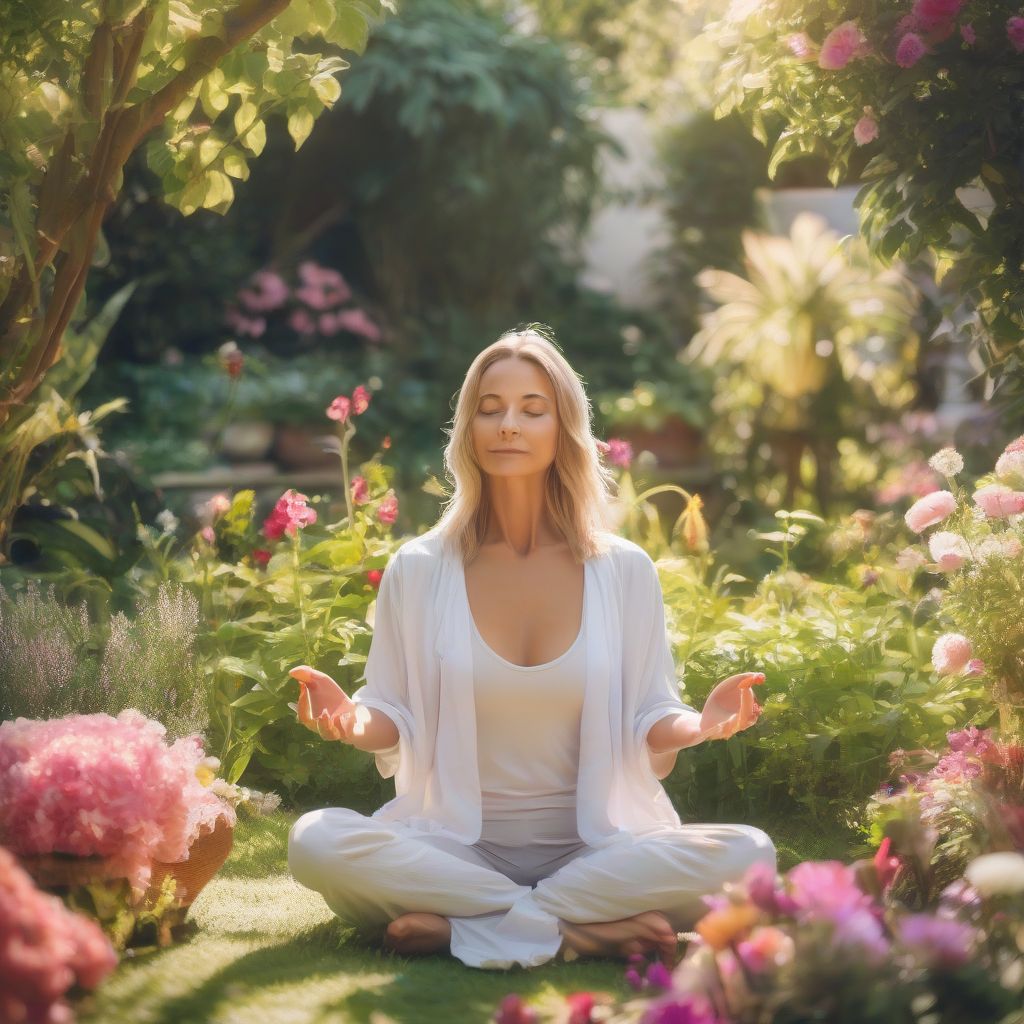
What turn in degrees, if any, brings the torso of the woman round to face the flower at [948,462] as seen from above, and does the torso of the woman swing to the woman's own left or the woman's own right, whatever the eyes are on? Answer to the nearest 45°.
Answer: approximately 135° to the woman's own left

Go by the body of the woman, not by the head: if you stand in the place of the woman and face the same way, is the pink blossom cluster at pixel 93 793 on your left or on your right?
on your right

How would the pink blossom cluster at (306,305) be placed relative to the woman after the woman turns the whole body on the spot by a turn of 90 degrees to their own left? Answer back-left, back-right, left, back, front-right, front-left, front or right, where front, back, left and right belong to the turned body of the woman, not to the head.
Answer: left

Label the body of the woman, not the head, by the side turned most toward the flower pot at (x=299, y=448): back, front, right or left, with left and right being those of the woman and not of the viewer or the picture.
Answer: back

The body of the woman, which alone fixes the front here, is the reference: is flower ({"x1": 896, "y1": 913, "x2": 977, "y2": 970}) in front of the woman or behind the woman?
in front

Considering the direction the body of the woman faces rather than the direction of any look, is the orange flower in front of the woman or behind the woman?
in front

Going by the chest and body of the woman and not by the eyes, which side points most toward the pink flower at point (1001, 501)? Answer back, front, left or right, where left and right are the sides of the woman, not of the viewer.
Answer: left

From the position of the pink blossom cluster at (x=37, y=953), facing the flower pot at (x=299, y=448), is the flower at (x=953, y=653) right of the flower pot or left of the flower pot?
right

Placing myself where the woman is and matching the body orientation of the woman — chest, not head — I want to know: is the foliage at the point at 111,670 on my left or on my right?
on my right

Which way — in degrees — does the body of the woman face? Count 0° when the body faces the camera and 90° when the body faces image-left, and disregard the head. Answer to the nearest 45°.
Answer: approximately 0°
